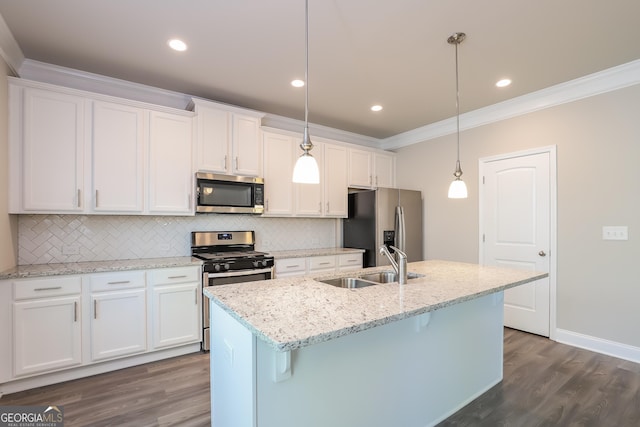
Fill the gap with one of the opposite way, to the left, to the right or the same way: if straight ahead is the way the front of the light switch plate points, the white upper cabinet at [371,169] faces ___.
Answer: to the left

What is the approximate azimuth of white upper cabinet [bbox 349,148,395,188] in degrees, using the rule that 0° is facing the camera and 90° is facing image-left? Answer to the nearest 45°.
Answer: approximately 315°

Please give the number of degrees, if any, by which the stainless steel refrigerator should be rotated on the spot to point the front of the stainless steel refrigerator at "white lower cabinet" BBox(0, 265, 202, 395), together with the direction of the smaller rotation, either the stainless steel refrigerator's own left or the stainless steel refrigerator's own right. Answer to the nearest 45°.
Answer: approximately 90° to the stainless steel refrigerator's own right

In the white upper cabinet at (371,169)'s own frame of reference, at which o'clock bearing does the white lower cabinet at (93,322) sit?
The white lower cabinet is roughly at 3 o'clock from the white upper cabinet.

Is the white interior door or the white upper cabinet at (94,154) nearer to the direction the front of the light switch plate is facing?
the white upper cabinet

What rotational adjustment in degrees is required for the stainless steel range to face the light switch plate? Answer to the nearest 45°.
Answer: approximately 90° to its left

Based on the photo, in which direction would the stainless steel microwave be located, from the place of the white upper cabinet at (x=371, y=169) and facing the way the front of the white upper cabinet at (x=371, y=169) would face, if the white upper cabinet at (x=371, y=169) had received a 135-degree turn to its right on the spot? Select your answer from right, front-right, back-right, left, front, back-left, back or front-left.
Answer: front-left
